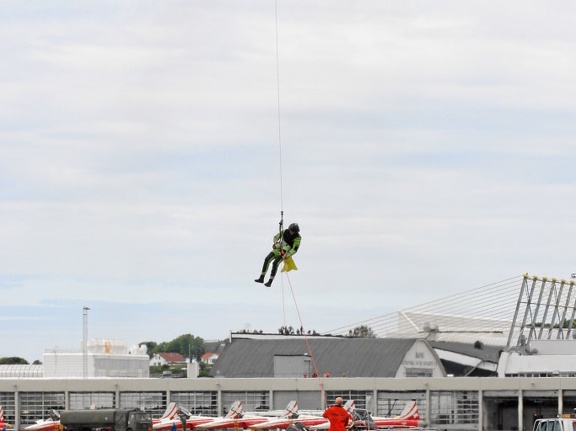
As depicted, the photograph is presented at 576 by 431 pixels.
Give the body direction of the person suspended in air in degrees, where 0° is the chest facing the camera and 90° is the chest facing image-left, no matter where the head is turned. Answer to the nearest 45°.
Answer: approximately 45°
